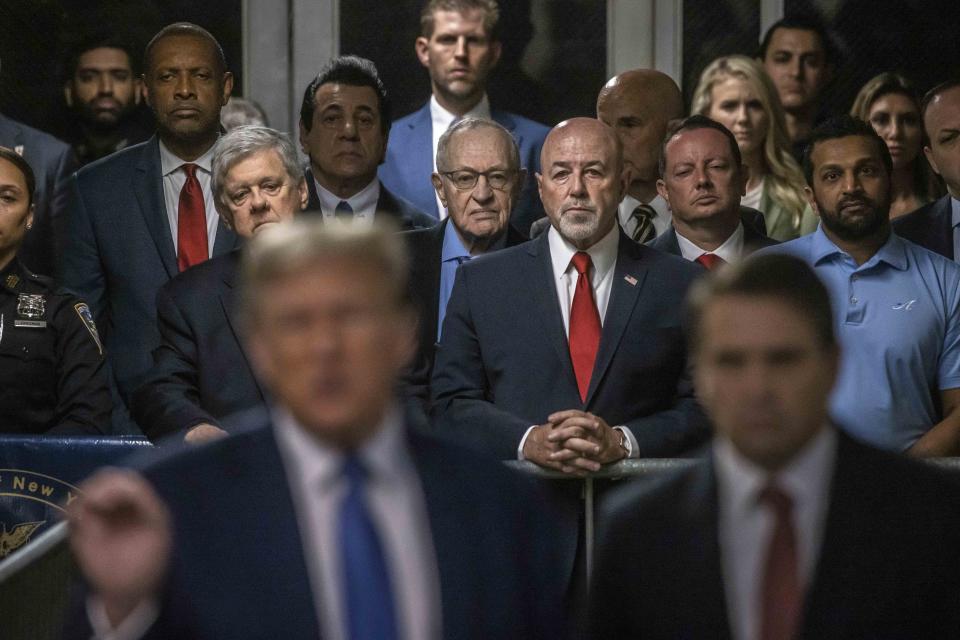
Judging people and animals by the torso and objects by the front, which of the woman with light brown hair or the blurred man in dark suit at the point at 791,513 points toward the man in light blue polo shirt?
the woman with light brown hair

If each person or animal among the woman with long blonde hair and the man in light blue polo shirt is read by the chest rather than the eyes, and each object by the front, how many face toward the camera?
2

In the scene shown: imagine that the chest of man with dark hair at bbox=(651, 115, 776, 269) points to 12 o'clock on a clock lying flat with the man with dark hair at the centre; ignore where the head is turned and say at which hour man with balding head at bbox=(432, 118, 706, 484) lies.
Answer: The man with balding head is roughly at 1 o'clock from the man with dark hair.

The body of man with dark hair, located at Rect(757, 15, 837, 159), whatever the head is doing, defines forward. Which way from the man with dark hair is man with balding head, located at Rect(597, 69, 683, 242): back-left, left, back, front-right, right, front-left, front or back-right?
front-right

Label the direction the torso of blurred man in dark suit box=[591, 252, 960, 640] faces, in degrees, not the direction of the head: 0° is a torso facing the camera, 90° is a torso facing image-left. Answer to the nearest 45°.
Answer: approximately 0°

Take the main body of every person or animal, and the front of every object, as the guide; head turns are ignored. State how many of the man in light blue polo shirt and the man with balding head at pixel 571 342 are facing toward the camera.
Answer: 2

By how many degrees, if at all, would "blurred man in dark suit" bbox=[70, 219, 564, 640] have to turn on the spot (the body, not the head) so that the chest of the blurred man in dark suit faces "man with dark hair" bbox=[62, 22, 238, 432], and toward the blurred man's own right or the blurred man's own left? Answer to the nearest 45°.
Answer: approximately 180°
